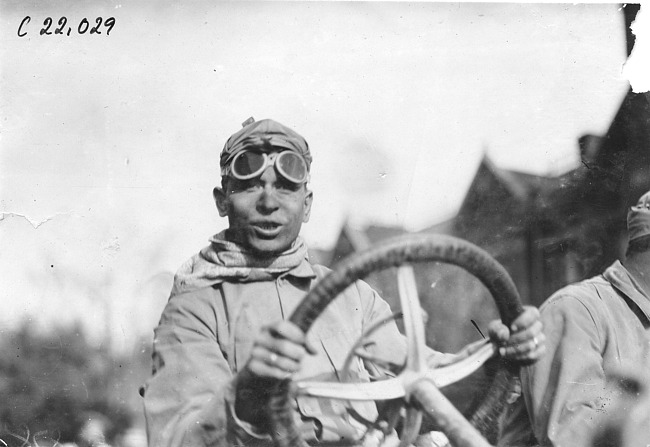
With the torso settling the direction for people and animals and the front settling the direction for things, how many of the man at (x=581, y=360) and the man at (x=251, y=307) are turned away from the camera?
0

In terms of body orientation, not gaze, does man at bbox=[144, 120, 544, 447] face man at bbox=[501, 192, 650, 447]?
no

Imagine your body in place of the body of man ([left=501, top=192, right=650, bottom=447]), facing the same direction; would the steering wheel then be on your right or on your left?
on your right

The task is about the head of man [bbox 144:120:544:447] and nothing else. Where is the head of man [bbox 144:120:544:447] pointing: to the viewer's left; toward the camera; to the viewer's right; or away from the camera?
toward the camera

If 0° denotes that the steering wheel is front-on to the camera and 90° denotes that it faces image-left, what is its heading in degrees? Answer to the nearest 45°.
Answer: approximately 135°

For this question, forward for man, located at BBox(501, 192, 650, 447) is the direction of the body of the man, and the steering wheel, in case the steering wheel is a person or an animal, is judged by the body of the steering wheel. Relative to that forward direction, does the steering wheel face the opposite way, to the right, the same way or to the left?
the opposite way

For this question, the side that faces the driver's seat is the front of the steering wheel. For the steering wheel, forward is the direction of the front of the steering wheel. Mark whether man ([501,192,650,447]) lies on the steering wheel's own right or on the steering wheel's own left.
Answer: on the steering wheel's own right

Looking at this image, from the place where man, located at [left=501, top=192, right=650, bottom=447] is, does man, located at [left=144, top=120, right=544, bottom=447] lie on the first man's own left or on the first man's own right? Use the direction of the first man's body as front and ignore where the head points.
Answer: on the first man's own right

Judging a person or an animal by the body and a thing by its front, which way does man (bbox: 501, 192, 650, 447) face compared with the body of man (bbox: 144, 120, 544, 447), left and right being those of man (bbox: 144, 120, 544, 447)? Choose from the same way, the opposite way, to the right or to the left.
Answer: the same way

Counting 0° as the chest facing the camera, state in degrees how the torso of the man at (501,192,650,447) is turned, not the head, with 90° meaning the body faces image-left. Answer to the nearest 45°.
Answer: approximately 315°
